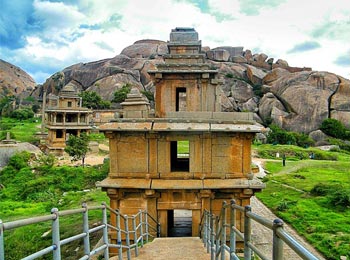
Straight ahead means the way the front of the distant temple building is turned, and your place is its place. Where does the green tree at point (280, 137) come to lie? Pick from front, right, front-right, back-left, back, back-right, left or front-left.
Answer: left

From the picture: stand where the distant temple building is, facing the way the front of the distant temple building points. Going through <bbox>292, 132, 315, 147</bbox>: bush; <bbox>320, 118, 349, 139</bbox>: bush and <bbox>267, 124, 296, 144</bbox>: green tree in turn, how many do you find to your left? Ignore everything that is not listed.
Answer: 3

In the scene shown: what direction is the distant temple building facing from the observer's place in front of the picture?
facing the viewer

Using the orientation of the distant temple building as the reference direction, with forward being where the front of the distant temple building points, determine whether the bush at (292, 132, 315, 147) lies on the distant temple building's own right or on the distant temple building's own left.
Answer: on the distant temple building's own left

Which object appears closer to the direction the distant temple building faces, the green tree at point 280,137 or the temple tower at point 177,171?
the temple tower

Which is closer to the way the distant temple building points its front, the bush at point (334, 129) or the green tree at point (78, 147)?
the green tree

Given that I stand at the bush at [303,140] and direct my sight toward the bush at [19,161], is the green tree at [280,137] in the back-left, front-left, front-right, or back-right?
front-right

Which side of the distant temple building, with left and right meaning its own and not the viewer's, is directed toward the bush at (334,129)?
left

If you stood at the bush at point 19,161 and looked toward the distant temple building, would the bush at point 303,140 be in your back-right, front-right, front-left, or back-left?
front-right

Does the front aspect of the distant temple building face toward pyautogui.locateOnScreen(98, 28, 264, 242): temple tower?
yes
